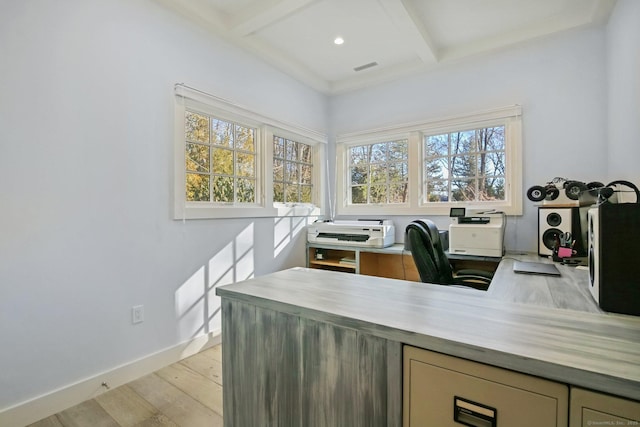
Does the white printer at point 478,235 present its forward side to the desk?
yes

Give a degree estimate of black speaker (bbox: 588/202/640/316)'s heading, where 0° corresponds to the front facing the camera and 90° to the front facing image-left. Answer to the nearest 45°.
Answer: approximately 90°

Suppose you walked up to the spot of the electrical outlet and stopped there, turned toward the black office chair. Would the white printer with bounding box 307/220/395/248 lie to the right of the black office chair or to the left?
left

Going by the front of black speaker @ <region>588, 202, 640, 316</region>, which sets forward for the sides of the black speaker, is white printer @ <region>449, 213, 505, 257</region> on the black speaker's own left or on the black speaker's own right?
on the black speaker's own right

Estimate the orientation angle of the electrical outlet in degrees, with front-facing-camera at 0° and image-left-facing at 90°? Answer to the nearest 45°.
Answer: approximately 315°

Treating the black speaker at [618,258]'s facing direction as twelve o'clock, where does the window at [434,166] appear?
The window is roughly at 2 o'clock from the black speaker.

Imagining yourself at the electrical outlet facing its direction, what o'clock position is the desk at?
The desk is roughly at 1 o'clock from the electrical outlet.

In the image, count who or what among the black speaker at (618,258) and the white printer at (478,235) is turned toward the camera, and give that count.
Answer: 1

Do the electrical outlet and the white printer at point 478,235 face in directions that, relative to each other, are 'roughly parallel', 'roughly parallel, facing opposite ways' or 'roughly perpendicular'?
roughly perpendicular
